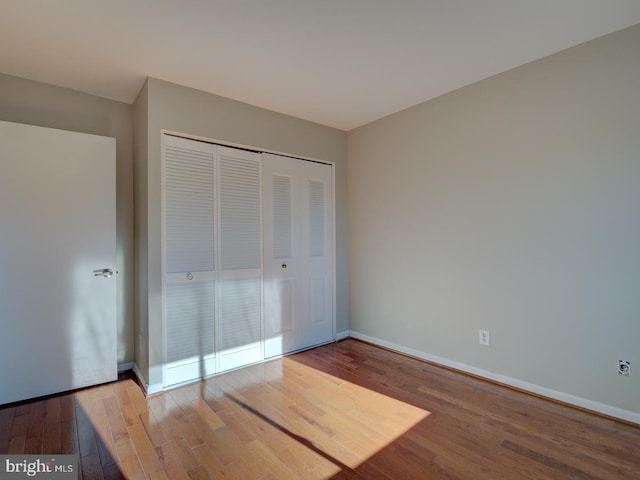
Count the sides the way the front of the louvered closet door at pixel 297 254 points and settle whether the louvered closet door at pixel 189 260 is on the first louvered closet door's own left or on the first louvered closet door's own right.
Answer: on the first louvered closet door's own right

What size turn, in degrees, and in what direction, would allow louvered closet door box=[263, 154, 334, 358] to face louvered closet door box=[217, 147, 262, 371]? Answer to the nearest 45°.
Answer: approximately 90° to its right

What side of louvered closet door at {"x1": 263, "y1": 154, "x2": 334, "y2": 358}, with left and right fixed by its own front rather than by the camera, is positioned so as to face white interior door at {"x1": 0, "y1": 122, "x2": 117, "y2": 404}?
right

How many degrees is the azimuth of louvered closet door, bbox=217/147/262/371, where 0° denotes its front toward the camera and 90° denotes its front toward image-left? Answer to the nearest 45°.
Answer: approximately 315°
